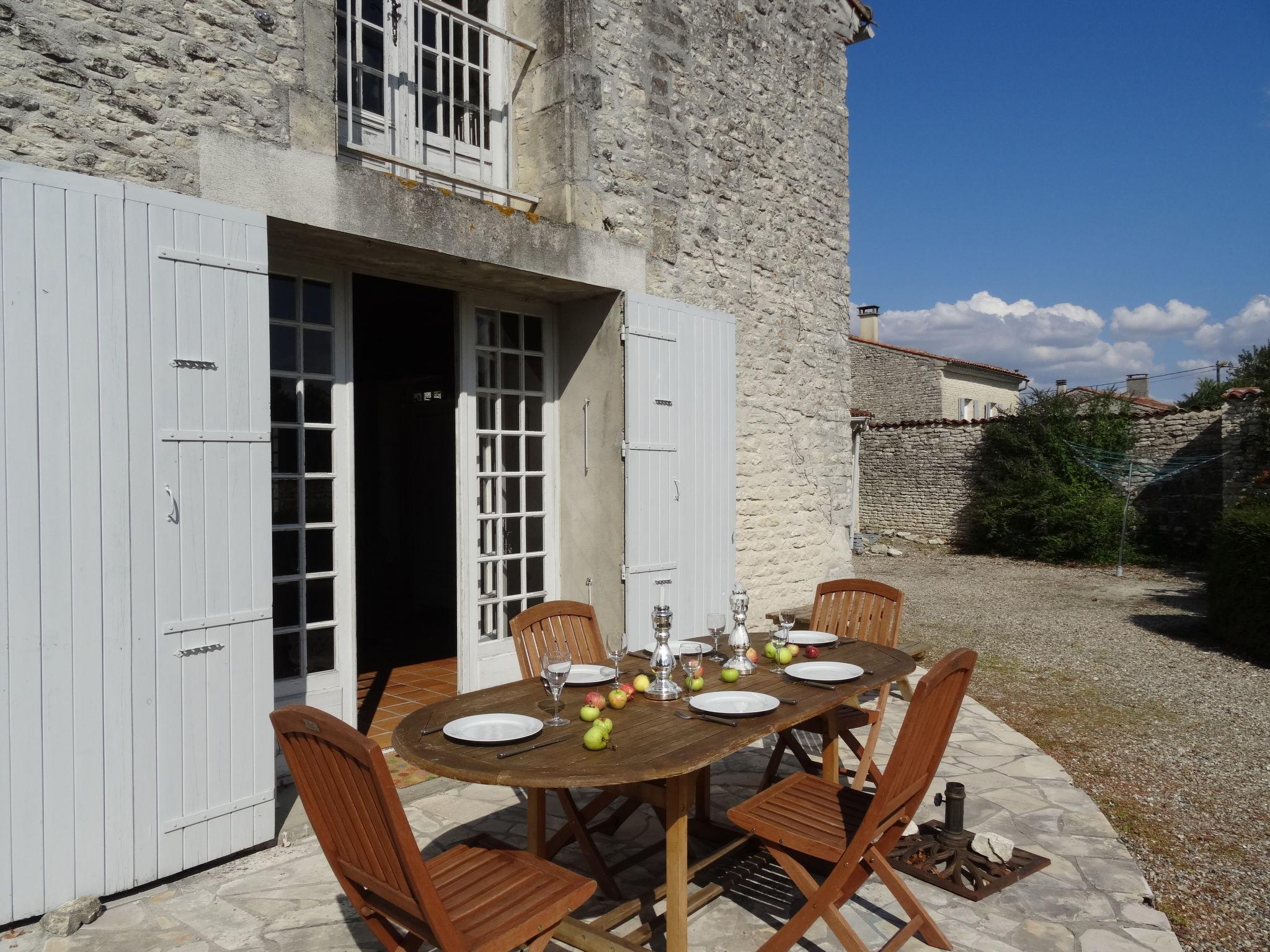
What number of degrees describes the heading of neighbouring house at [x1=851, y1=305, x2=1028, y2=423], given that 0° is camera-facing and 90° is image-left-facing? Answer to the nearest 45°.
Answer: approximately 315°

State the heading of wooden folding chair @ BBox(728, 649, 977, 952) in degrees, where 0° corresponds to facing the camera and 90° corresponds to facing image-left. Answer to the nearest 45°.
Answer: approximately 135°

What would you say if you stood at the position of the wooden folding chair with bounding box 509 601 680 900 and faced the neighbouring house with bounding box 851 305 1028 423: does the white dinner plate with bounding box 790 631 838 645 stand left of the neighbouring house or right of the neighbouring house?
right

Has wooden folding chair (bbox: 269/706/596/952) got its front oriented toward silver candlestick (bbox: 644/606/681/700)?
yes

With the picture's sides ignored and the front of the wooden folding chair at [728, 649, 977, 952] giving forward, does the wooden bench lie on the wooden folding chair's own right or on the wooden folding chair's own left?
on the wooden folding chair's own right

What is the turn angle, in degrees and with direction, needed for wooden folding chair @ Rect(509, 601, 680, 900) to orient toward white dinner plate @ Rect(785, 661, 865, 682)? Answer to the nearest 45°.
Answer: approximately 45° to its left

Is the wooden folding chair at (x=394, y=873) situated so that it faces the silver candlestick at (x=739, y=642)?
yes

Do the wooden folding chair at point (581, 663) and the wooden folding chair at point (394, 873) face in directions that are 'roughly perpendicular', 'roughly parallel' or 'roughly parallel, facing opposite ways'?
roughly perpendicular

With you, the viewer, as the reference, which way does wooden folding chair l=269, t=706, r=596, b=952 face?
facing away from the viewer and to the right of the viewer

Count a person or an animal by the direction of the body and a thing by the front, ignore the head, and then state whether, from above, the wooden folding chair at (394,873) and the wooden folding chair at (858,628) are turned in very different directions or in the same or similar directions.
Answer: very different directions
